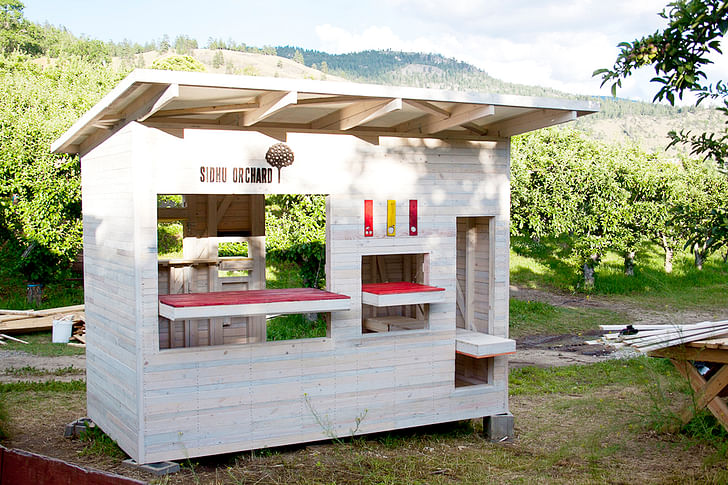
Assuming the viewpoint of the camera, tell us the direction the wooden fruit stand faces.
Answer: facing the viewer and to the right of the viewer

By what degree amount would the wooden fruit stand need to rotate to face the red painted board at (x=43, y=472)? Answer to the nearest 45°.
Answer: approximately 45° to its right

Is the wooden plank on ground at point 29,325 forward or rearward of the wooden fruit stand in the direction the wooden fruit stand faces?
rearward

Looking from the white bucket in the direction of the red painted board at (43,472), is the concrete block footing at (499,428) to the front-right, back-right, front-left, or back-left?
front-left

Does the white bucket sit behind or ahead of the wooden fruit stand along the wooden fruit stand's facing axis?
behind
